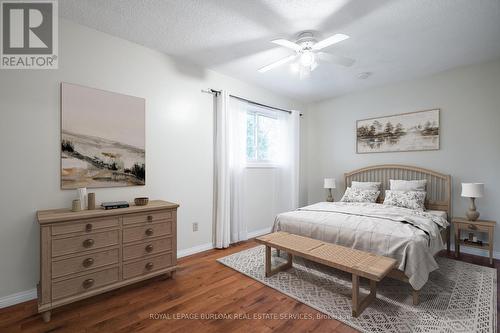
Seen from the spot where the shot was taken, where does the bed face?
facing the viewer and to the left of the viewer

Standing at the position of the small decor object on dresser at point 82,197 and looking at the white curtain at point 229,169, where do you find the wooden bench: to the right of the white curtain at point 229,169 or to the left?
right

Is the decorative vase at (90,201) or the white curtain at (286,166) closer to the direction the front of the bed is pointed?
the decorative vase

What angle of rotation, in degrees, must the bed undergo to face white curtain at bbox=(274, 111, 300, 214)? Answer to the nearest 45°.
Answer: approximately 90° to its right

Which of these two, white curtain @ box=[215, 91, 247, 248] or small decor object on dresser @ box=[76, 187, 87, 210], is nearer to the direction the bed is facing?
the small decor object on dresser

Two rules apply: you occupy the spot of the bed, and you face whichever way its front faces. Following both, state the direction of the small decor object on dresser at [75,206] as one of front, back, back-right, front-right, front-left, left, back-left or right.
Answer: front

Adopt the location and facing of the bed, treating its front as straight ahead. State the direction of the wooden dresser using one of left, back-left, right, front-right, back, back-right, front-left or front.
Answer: front

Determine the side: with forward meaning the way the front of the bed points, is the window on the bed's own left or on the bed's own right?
on the bed's own right

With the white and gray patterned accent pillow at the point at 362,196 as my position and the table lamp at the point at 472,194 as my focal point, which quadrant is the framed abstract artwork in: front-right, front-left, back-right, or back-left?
back-right
